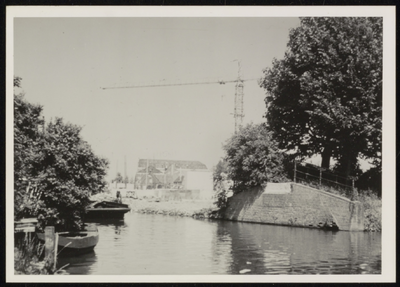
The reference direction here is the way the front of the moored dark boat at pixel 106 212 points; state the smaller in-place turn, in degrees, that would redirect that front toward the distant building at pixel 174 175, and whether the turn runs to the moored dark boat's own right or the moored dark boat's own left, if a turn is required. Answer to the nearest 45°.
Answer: approximately 45° to the moored dark boat's own left

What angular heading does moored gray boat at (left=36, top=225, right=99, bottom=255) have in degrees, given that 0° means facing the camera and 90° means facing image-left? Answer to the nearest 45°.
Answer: approximately 270°

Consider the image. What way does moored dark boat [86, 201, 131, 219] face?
to the viewer's right

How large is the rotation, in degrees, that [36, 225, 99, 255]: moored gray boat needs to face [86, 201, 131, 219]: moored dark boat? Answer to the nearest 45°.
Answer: approximately 90° to its left

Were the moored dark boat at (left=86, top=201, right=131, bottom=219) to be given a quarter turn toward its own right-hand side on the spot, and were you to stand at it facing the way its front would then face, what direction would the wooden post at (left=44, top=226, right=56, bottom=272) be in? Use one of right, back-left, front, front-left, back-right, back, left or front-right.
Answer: front

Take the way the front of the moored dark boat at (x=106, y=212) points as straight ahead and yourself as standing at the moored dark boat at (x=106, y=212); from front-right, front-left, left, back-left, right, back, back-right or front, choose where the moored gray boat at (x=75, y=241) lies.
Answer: right

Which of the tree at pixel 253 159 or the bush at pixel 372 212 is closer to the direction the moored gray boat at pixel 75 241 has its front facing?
the bush

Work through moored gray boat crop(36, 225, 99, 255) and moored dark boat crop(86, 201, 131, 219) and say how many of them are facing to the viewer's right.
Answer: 2

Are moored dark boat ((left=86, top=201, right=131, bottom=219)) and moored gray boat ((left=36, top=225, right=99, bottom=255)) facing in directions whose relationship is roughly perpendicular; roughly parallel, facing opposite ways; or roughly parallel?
roughly parallel

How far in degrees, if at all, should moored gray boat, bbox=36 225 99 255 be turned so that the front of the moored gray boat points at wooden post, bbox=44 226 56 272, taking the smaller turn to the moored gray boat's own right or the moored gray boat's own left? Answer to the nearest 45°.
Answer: approximately 90° to the moored gray boat's own right
